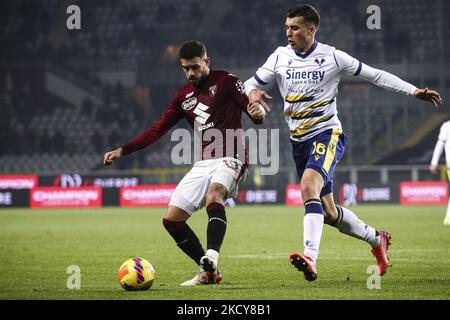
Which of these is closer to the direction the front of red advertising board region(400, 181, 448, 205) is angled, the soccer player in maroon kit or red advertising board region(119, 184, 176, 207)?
the soccer player in maroon kit

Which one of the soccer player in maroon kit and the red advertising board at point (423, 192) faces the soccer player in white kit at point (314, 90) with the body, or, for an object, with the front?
the red advertising board

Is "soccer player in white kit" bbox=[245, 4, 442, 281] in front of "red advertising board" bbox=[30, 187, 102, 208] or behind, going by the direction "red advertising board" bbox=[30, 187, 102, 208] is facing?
in front

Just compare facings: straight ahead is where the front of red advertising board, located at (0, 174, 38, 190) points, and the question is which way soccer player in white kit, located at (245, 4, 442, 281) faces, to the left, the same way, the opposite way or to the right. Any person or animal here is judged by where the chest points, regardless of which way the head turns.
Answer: to the right

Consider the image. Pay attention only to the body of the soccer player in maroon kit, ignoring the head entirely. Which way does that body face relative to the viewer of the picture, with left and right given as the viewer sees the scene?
facing the viewer and to the left of the viewer

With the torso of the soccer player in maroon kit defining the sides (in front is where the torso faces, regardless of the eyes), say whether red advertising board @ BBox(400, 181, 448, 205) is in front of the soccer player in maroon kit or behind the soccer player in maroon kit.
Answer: behind

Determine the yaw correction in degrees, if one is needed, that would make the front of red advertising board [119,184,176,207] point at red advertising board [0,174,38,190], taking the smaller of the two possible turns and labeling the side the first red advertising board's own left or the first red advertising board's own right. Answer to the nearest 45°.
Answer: approximately 90° to the first red advertising board's own right

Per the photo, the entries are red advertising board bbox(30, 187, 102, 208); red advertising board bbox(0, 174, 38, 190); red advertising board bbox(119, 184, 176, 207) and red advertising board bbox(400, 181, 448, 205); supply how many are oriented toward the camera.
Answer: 4

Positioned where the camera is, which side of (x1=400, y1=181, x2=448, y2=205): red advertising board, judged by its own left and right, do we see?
front

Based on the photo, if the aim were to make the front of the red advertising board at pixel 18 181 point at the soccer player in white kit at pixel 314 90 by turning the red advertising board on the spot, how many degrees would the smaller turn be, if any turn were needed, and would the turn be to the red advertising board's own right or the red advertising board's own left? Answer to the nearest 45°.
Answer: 0° — it already faces them

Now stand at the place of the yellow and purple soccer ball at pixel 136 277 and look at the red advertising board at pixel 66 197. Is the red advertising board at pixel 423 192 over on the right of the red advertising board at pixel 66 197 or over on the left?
right

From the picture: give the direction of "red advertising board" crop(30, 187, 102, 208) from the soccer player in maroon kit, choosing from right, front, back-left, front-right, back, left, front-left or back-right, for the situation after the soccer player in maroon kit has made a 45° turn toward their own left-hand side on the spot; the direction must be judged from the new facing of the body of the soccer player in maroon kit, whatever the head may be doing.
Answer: back

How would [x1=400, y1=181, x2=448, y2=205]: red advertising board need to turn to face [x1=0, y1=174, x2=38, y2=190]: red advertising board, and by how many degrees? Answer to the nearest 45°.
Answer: approximately 90° to its right

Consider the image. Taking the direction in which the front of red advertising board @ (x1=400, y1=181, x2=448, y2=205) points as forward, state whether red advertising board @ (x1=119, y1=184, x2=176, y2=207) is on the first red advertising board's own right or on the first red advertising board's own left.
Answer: on the first red advertising board's own right

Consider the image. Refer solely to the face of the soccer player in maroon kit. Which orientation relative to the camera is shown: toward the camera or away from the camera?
toward the camera

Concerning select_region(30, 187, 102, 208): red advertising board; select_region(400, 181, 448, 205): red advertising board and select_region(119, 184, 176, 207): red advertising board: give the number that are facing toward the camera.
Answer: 3

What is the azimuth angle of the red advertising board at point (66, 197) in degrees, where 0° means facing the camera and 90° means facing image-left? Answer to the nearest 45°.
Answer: approximately 0°
